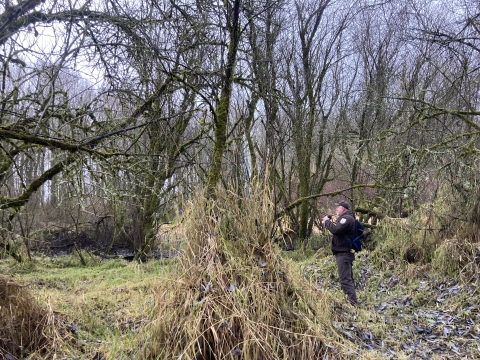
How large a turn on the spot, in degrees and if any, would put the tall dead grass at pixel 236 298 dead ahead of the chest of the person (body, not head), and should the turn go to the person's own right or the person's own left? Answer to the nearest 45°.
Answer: approximately 90° to the person's own left

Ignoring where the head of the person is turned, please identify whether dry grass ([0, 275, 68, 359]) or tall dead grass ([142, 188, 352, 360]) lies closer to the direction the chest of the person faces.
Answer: the dry grass

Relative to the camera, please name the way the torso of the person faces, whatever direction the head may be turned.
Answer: to the viewer's left

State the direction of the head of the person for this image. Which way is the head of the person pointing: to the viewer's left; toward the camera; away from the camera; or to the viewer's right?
to the viewer's left

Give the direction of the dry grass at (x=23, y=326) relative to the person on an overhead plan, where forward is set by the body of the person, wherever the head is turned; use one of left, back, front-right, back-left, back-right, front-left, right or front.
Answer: front-left
